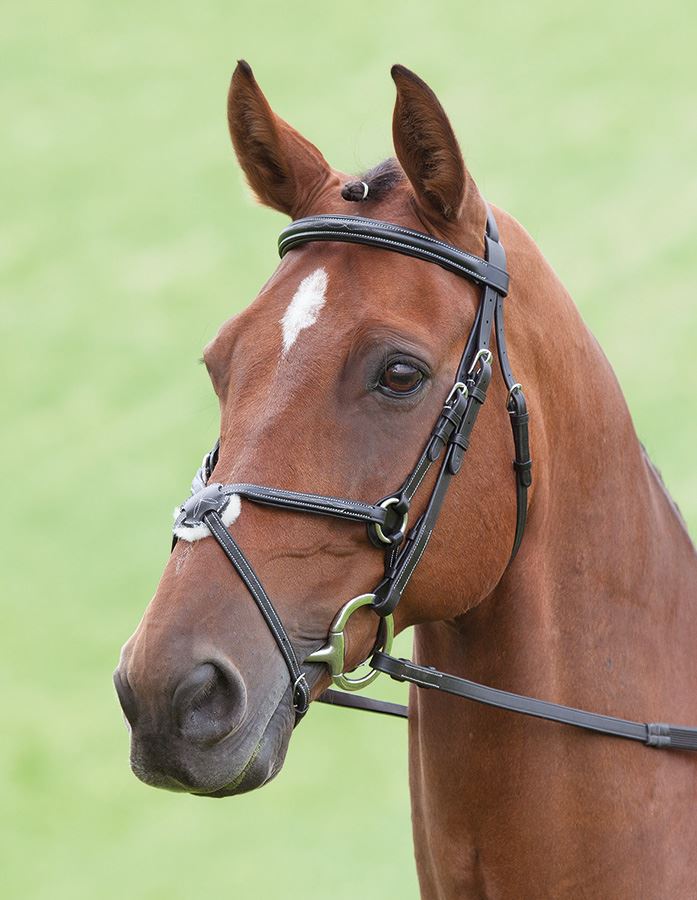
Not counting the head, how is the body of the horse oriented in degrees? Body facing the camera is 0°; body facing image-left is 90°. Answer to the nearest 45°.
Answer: approximately 45°
